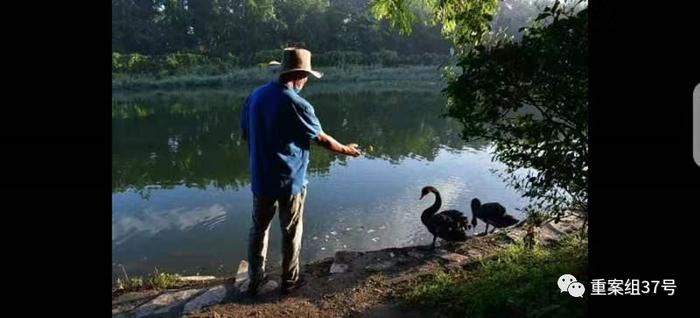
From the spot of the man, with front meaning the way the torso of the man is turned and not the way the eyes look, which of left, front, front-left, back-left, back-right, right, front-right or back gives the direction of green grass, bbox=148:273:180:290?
left

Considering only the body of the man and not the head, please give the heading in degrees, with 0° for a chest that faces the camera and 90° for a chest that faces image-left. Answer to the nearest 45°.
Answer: approximately 225°

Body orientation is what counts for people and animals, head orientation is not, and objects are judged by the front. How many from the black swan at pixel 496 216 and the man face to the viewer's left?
1

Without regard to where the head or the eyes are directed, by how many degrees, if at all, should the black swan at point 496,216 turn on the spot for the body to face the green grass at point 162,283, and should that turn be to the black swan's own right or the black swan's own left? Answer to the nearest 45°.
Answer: approximately 45° to the black swan's own left

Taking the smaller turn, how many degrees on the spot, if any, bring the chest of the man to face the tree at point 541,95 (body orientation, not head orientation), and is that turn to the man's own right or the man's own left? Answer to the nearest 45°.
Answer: approximately 45° to the man's own right

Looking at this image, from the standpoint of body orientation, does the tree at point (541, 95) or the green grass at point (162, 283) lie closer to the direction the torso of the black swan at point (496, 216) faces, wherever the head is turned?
the green grass

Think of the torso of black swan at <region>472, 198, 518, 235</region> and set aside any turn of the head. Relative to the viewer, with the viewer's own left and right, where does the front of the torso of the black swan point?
facing to the left of the viewer

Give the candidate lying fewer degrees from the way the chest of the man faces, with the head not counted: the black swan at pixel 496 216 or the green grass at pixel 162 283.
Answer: the black swan

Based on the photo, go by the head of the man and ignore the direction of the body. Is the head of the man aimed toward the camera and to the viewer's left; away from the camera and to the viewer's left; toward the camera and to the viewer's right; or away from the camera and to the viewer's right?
away from the camera and to the viewer's right
